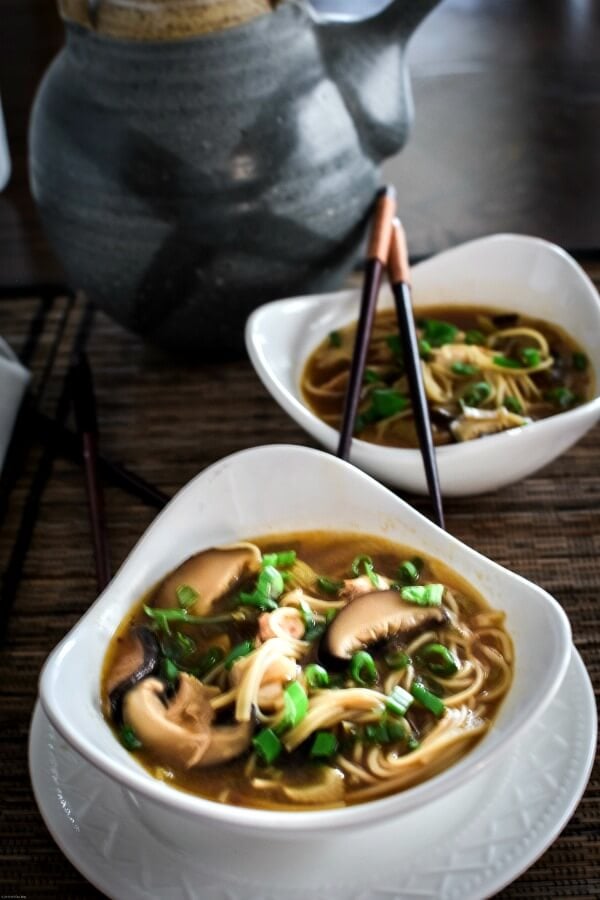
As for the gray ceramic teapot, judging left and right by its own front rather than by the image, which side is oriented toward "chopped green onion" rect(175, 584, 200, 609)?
right

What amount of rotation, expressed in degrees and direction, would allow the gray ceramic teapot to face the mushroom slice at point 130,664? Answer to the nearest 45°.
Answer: approximately 90° to its right

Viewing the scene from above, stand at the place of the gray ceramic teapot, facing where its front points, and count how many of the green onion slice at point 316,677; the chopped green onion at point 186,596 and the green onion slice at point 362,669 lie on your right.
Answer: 3

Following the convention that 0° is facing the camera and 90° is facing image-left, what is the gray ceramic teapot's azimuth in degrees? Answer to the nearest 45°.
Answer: approximately 270°

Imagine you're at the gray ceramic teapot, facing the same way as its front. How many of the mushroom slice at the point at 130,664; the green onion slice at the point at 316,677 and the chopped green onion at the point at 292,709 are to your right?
3

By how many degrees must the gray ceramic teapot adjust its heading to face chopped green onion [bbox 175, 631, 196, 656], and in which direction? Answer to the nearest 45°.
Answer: approximately 90° to its right

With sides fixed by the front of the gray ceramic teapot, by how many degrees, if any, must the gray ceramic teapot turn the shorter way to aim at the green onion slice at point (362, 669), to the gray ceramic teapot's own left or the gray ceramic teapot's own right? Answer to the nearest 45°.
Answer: approximately 90° to the gray ceramic teapot's own right

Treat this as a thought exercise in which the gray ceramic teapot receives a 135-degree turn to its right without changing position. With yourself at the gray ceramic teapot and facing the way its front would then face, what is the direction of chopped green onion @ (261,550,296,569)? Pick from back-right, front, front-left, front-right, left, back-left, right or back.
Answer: front-left

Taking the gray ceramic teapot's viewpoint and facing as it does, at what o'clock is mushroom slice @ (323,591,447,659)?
The mushroom slice is roughly at 3 o'clock from the gray ceramic teapot.

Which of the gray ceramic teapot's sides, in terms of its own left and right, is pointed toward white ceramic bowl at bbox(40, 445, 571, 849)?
right

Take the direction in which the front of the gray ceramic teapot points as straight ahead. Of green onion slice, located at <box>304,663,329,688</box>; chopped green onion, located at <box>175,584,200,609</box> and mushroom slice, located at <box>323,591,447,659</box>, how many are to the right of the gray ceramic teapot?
3
